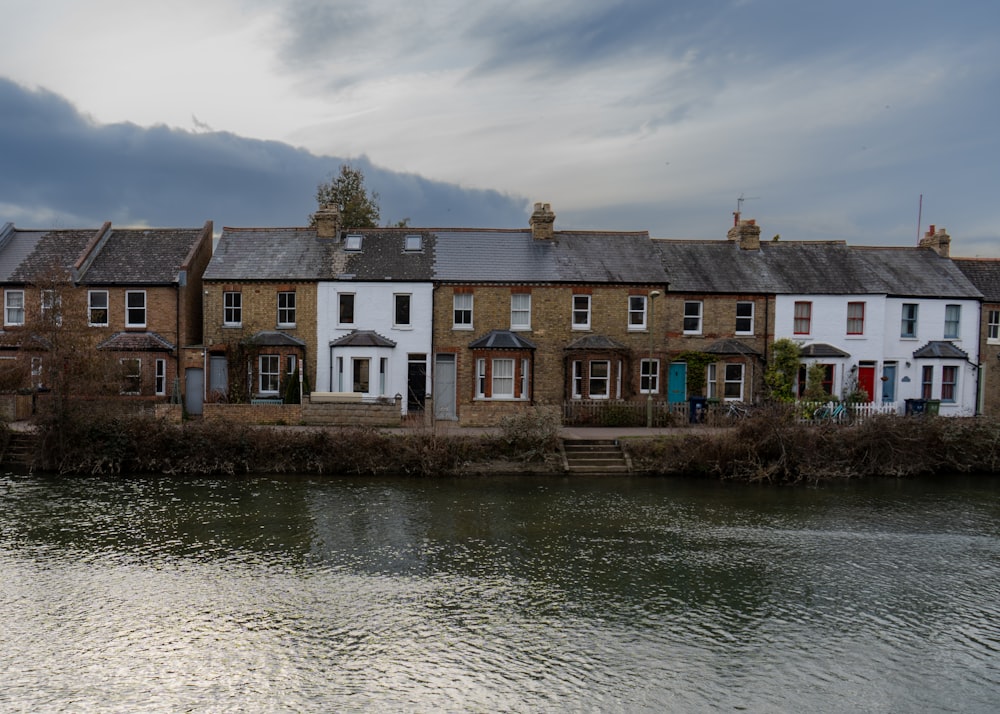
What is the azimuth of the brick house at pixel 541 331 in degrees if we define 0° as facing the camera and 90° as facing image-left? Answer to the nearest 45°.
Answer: approximately 0°

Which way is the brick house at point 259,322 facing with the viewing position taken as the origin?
facing the viewer

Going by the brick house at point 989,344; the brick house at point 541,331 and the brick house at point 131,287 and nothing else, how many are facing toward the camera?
3

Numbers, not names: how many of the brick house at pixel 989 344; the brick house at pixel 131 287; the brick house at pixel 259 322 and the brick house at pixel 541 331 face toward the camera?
4

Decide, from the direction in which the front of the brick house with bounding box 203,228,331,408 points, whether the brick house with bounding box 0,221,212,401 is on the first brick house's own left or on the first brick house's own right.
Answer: on the first brick house's own right

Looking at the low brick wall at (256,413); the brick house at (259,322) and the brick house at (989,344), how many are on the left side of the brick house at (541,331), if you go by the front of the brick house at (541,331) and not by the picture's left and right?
1

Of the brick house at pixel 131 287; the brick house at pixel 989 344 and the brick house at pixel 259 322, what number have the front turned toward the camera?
3

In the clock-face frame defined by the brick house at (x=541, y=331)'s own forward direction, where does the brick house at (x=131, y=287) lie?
the brick house at (x=131, y=287) is roughly at 3 o'clock from the brick house at (x=541, y=331).

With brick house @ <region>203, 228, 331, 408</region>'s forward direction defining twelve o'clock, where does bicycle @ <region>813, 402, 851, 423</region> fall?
The bicycle is roughly at 10 o'clock from the brick house.

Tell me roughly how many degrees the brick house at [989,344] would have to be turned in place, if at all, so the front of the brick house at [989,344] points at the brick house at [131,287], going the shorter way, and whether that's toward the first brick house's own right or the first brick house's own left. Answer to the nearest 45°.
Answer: approximately 45° to the first brick house's own right

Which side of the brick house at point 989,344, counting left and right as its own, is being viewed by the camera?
front

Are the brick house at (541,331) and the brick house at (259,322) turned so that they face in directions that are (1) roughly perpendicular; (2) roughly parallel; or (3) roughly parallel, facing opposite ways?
roughly parallel

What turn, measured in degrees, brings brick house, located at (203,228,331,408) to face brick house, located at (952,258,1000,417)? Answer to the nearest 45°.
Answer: approximately 90° to its left

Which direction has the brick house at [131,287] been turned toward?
toward the camera
